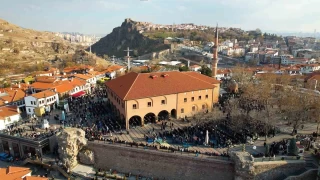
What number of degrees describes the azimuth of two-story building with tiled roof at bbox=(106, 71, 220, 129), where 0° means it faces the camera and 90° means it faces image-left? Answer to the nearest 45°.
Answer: approximately 0°

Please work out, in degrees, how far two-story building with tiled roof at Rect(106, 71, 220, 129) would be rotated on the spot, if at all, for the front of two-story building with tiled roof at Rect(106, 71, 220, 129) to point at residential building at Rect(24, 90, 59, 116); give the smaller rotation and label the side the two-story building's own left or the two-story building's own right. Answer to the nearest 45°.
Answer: approximately 90° to the two-story building's own right

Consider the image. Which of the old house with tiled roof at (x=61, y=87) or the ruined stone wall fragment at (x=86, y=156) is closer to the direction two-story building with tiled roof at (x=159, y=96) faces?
the ruined stone wall fragment

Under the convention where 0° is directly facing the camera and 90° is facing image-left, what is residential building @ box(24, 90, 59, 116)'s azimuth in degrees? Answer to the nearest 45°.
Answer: approximately 315°

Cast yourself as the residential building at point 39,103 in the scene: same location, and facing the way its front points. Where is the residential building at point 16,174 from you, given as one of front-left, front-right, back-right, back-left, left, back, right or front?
front-right

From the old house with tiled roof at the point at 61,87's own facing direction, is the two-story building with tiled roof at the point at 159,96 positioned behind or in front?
in front

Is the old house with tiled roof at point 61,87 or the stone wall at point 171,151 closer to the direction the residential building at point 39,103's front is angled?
the stone wall

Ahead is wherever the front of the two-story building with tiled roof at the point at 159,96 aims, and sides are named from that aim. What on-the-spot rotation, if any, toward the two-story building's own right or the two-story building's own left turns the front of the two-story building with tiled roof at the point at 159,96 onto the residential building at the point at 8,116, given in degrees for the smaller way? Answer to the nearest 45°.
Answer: approximately 90° to the two-story building's own right

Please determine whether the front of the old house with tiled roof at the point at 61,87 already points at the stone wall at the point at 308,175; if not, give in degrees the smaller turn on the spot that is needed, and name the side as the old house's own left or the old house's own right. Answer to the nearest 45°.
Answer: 0° — it already faces it
